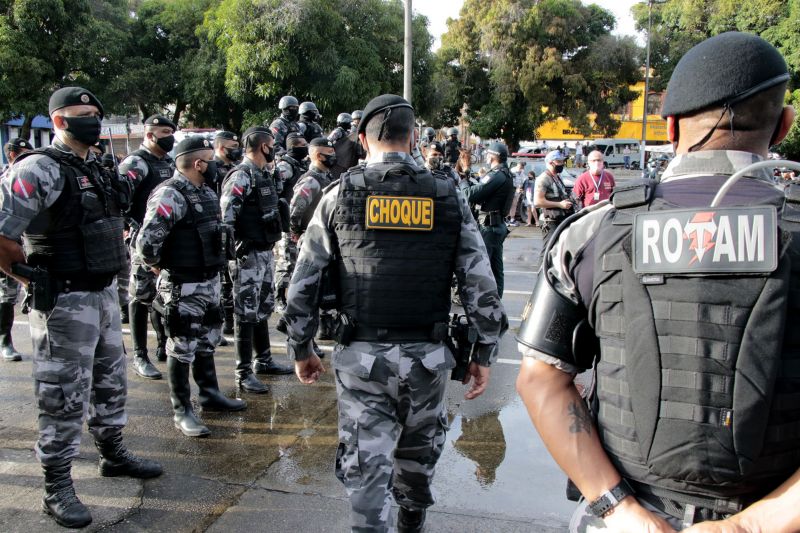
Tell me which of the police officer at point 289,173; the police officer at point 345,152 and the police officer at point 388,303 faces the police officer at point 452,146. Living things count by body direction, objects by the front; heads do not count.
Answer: the police officer at point 388,303

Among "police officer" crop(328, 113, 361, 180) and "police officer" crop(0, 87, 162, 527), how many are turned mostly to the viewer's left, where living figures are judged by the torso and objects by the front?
0

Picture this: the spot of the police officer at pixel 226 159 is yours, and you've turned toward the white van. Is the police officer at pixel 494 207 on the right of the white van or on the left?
right

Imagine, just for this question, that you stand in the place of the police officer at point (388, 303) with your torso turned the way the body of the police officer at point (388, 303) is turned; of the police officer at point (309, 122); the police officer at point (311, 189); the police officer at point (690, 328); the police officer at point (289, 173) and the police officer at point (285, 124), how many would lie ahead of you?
4

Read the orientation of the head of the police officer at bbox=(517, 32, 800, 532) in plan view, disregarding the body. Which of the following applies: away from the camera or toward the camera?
away from the camera

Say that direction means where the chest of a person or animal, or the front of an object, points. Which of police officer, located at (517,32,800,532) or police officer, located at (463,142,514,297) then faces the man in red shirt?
police officer, located at (517,32,800,532)

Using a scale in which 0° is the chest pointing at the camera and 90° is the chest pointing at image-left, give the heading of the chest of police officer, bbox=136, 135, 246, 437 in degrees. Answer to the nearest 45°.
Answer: approximately 315°

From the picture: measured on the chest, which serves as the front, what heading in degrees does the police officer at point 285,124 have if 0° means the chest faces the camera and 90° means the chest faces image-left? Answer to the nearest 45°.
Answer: approximately 315°

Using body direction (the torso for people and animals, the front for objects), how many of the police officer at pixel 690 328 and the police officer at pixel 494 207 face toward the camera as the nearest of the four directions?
0

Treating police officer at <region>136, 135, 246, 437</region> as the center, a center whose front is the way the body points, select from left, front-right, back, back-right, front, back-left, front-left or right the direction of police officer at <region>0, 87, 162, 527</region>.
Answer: right

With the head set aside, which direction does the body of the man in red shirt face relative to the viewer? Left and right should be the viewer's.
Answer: facing the viewer

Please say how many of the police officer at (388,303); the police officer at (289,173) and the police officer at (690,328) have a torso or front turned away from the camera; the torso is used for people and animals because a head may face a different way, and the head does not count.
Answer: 2

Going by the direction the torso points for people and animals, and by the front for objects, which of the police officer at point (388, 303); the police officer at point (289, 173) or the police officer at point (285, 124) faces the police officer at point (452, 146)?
the police officer at point (388, 303)

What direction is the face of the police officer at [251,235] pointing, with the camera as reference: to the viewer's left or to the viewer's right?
to the viewer's right

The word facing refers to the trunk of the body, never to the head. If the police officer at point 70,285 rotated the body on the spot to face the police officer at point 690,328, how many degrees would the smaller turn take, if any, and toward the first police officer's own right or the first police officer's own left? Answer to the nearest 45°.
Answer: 0° — they already face them

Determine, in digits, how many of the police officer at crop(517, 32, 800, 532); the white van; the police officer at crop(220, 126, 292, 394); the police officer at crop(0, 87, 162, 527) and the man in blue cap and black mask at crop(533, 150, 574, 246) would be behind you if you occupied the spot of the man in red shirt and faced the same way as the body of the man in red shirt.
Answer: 1

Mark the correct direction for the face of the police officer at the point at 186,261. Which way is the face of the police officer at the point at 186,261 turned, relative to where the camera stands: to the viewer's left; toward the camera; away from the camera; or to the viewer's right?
to the viewer's right

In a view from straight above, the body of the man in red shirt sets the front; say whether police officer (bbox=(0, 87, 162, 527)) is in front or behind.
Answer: in front

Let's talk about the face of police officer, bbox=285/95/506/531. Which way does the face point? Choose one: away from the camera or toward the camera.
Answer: away from the camera

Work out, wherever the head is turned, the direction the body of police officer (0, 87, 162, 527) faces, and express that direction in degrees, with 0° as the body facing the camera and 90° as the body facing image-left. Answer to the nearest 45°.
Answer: approximately 315°
